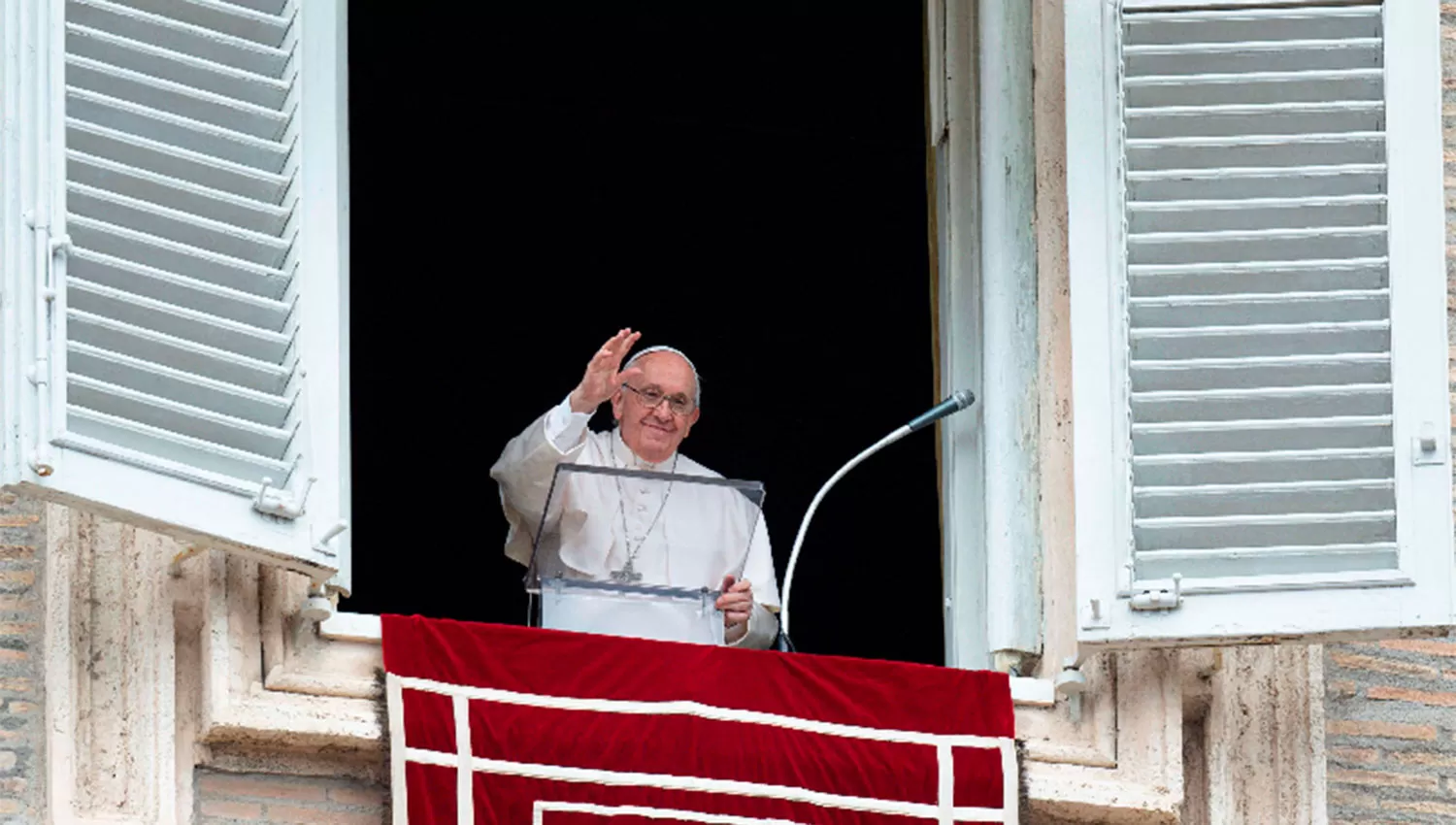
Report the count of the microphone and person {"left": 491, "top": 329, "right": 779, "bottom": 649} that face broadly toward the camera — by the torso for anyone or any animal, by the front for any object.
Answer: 1

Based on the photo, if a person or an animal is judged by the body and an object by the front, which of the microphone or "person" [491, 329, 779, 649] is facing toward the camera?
the person

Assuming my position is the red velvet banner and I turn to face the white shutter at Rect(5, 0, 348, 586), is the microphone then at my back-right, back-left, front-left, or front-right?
back-right

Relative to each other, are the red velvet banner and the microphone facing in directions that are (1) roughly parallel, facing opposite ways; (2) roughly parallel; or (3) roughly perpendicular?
roughly perpendicular

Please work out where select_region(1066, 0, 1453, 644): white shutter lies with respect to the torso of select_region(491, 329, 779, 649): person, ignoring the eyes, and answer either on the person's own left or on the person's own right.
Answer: on the person's own left

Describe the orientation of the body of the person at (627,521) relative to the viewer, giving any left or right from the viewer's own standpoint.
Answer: facing the viewer
